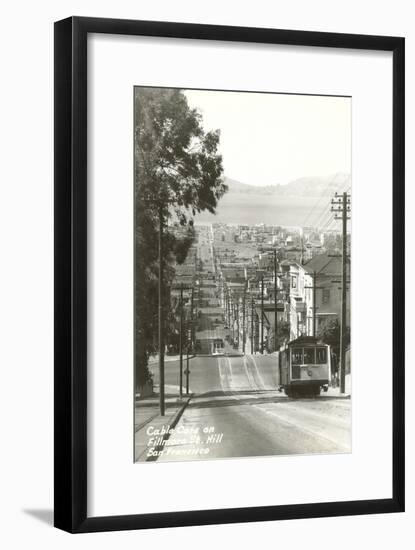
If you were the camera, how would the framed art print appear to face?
facing the viewer and to the right of the viewer
